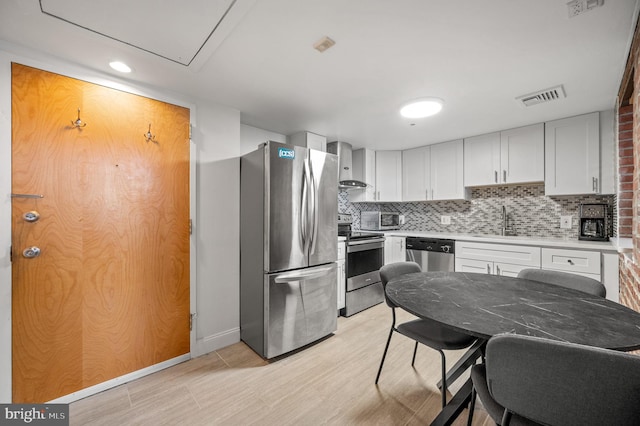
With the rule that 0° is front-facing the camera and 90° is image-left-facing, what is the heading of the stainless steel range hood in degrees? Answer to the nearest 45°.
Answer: approximately 315°

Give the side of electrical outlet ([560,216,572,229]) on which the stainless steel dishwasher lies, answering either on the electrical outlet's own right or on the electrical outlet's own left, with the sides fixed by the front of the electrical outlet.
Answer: on the electrical outlet's own right

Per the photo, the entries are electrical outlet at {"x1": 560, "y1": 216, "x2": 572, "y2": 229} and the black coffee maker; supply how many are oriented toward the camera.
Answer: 2

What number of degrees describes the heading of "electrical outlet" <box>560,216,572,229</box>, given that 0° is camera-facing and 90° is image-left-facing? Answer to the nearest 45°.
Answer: approximately 0°

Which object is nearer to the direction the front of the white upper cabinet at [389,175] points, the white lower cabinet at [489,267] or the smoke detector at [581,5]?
the smoke detector

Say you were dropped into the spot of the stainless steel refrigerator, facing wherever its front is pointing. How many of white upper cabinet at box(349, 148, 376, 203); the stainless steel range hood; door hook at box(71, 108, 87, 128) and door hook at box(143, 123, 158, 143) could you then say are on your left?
2

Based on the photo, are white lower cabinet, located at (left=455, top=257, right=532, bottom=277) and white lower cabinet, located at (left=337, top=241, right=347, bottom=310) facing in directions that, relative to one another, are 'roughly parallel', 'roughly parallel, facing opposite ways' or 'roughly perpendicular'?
roughly perpendicular
